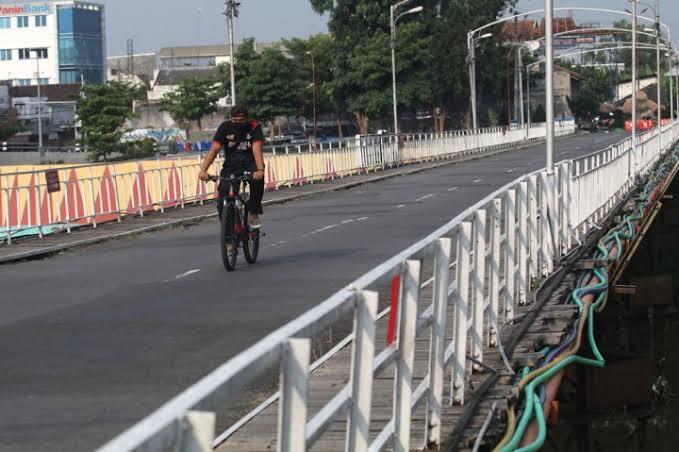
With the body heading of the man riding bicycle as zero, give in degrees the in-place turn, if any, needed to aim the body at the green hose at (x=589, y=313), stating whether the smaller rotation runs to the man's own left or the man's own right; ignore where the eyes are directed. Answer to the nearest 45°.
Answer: approximately 45° to the man's own left

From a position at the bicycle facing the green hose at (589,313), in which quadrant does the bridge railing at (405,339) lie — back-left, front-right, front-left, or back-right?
front-right

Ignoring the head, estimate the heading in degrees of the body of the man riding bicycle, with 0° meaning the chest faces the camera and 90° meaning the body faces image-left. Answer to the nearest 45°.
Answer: approximately 0°

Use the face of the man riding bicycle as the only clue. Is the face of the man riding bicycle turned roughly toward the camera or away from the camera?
toward the camera

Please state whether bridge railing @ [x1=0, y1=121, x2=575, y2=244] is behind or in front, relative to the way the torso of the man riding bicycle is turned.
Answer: behind

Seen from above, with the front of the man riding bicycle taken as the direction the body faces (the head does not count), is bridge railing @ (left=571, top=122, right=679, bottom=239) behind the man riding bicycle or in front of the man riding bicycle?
behind

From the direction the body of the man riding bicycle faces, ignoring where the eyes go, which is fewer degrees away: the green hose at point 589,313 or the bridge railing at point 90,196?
the green hose

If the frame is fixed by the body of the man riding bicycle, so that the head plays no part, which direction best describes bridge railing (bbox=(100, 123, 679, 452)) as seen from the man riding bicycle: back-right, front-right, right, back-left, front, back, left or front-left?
front
